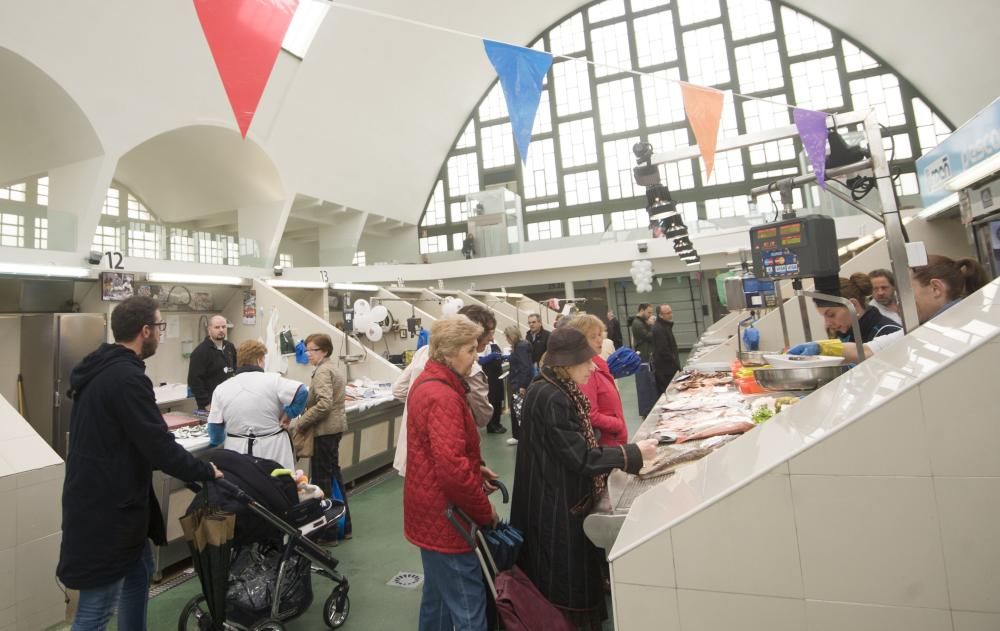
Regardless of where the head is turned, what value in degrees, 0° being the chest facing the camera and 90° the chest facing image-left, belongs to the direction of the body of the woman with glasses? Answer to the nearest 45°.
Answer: approximately 90°

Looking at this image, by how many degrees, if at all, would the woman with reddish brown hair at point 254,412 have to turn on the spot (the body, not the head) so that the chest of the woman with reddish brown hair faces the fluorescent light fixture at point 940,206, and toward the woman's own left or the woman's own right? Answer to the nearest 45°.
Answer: approximately 90° to the woman's own right

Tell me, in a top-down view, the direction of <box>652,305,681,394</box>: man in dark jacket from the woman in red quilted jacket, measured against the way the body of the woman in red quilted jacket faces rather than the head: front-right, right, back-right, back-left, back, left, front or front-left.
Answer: front-left

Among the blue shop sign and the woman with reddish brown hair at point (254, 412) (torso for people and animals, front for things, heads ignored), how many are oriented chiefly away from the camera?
1

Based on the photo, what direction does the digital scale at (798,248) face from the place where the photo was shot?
facing the viewer and to the left of the viewer

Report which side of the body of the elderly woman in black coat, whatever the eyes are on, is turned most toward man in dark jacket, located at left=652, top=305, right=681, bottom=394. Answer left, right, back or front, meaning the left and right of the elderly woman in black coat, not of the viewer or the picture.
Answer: left

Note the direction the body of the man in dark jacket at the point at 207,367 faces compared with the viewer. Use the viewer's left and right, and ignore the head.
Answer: facing the viewer and to the right of the viewer

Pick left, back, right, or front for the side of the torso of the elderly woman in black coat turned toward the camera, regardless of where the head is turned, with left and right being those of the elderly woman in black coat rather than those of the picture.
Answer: right

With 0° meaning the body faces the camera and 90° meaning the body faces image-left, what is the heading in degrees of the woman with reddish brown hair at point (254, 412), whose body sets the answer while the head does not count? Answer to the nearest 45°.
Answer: approximately 180°

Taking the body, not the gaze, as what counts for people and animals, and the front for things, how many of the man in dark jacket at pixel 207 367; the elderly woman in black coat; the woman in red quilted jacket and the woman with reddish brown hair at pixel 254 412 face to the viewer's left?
0

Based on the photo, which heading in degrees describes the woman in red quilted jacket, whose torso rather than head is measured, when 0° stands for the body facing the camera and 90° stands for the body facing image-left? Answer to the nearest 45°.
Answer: approximately 270°

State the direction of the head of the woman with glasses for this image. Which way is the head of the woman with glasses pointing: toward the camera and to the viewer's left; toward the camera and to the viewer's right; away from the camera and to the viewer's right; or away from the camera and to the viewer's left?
toward the camera and to the viewer's left

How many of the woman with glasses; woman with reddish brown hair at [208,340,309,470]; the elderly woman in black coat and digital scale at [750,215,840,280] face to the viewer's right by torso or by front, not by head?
1

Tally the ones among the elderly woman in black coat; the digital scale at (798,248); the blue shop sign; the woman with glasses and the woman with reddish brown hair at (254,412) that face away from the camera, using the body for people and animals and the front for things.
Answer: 1

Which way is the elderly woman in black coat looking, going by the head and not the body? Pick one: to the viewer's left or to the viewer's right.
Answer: to the viewer's right

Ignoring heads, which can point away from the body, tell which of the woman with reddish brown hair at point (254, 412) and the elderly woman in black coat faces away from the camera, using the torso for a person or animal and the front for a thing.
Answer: the woman with reddish brown hair

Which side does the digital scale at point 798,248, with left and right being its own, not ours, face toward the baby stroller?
front
